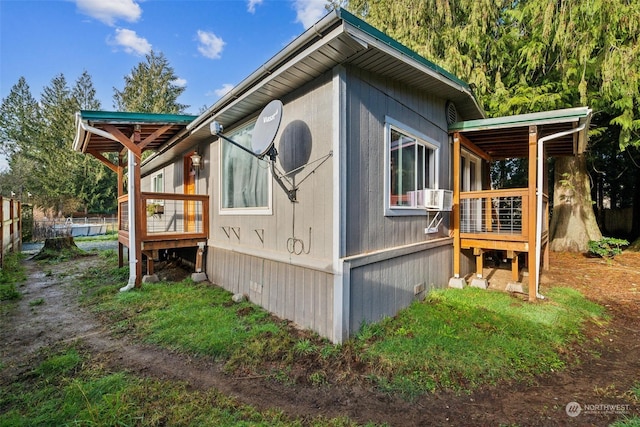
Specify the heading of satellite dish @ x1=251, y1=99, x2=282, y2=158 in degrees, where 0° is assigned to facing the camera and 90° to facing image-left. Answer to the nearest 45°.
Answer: approximately 45°

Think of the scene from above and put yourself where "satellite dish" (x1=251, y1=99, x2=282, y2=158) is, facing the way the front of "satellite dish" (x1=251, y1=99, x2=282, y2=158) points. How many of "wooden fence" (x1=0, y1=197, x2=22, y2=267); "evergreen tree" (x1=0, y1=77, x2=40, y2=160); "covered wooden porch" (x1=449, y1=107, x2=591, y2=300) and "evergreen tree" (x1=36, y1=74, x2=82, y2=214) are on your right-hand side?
3

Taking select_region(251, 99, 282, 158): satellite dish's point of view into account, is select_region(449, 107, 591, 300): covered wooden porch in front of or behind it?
behind

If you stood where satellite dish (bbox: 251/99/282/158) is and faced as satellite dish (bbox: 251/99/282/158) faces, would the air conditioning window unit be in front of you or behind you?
behind

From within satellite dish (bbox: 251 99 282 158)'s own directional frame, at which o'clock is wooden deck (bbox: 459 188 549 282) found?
The wooden deck is roughly at 7 o'clock from the satellite dish.

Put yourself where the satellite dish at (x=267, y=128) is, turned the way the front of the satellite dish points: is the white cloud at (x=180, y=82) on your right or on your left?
on your right
